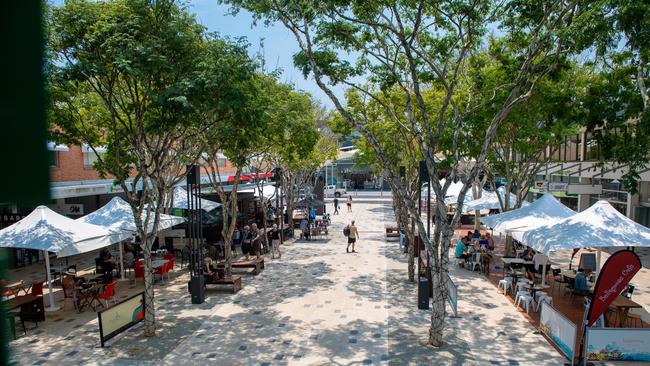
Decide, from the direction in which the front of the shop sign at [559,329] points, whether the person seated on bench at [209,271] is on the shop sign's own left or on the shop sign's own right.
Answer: on the shop sign's own right

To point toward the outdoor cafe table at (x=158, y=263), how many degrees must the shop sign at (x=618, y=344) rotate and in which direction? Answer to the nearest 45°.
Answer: approximately 90° to its right

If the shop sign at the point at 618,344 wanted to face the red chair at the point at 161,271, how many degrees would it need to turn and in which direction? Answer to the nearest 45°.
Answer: approximately 90° to its right

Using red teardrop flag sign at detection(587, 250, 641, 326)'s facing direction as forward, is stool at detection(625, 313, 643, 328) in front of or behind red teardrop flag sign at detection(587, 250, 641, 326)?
behind

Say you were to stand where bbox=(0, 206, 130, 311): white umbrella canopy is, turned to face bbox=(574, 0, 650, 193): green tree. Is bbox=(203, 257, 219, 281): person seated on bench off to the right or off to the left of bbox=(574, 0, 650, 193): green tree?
left

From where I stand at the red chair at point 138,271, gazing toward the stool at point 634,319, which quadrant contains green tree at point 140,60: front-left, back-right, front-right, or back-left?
front-right

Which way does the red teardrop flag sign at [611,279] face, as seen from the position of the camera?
facing the viewer

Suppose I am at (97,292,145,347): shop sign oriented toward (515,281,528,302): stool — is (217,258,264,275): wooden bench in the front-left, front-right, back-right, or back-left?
front-left
